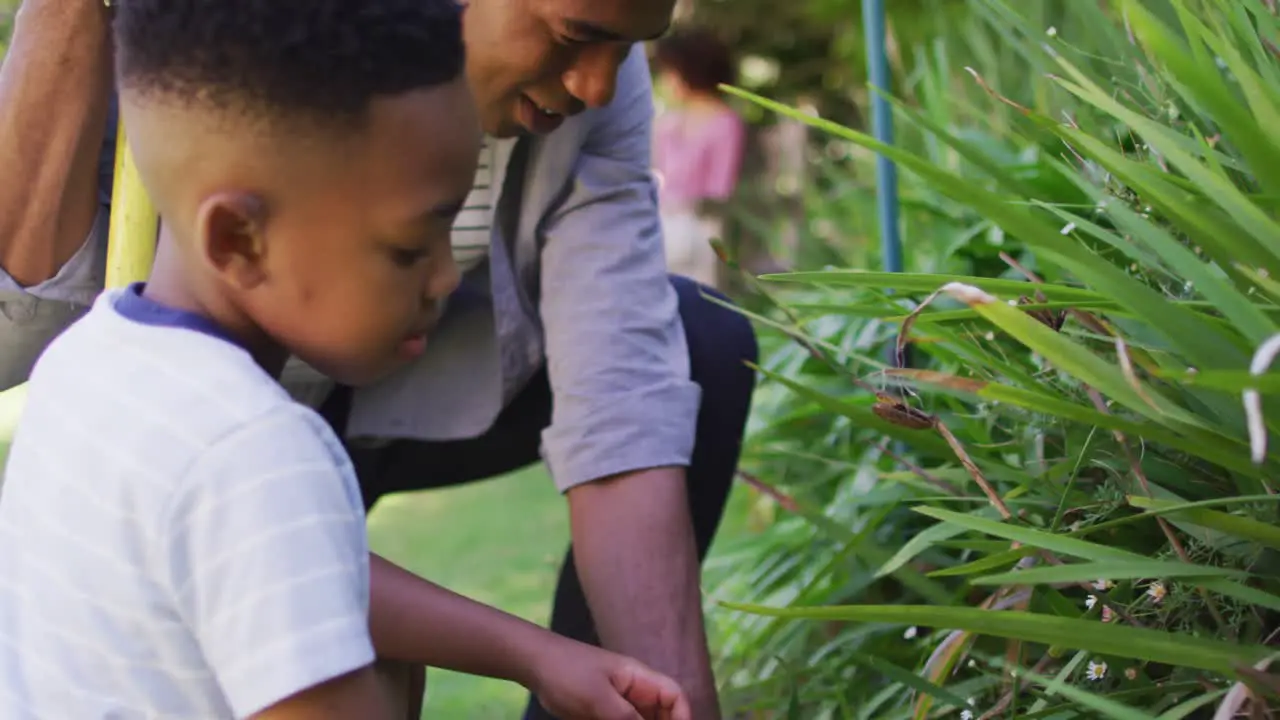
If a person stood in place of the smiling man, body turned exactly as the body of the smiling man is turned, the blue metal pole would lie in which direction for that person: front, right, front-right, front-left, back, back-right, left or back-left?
left

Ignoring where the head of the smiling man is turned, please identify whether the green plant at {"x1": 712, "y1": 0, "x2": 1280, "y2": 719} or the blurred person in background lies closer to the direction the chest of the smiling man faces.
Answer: the green plant

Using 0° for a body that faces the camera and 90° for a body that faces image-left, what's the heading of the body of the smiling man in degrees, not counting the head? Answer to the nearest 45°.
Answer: approximately 315°

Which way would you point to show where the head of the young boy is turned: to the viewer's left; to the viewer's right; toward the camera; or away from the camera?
to the viewer's right

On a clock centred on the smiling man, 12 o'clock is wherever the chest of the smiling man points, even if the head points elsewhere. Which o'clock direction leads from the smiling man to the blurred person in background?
The blurred person in background is roughly at 8 o'clock from the smiling man.
